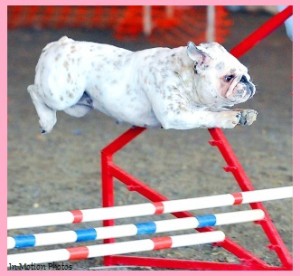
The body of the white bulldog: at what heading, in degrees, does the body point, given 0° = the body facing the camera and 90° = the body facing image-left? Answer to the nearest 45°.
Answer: approximately 270°
